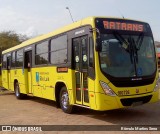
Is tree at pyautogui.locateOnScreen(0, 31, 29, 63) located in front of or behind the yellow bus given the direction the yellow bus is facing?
behind

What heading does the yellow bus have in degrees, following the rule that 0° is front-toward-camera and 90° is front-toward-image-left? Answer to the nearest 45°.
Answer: approximately 315°
